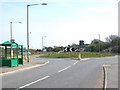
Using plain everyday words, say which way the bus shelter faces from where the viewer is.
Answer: facing the viewer and to the right of the viewer
